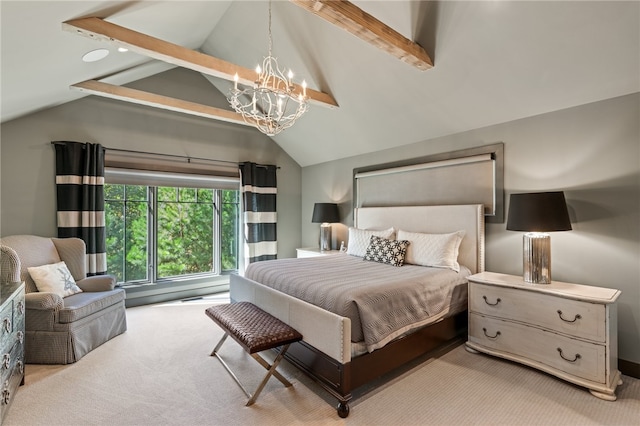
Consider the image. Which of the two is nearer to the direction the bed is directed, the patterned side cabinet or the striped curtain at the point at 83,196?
the patterned side cabinet

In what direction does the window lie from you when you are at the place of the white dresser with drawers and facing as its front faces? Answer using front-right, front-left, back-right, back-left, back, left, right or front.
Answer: front-right

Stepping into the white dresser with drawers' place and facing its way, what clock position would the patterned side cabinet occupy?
The patterned side cabinet is roughly at 12 o'clock from the white dresser with drawers.

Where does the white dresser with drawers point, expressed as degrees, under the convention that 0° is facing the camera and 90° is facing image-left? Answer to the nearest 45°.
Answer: approximately 45°

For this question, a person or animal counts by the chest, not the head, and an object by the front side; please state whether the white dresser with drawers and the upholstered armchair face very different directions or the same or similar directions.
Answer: very different directions

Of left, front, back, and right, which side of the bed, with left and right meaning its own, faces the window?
right

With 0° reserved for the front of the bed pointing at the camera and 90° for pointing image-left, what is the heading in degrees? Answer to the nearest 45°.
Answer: approximately 45°

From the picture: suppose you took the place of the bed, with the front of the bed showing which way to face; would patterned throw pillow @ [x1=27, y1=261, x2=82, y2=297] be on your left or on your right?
on your right

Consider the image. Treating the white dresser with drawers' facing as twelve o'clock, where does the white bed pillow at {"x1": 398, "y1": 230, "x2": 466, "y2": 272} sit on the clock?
The white bed pillow is roughly at 2 o'clock from the white dresser with drawers.

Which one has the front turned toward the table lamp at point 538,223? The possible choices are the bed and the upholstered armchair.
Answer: the upholstered armchair

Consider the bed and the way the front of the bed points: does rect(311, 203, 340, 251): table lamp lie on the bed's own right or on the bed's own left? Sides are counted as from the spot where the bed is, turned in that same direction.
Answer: on the bed's own right
